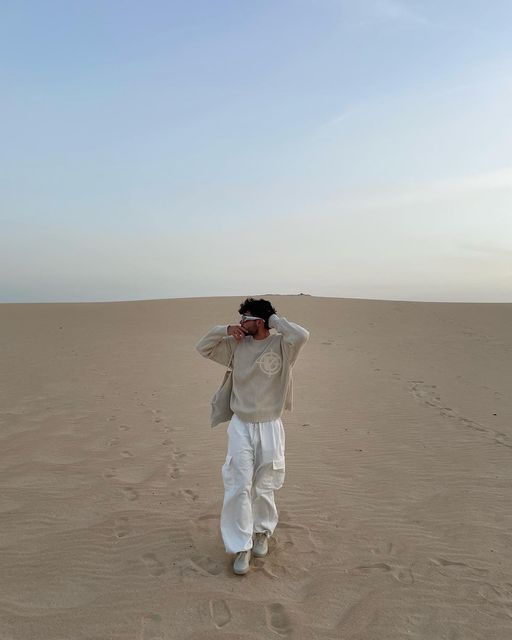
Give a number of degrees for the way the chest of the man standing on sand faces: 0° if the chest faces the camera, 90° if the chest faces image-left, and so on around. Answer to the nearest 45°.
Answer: approximately 0°
